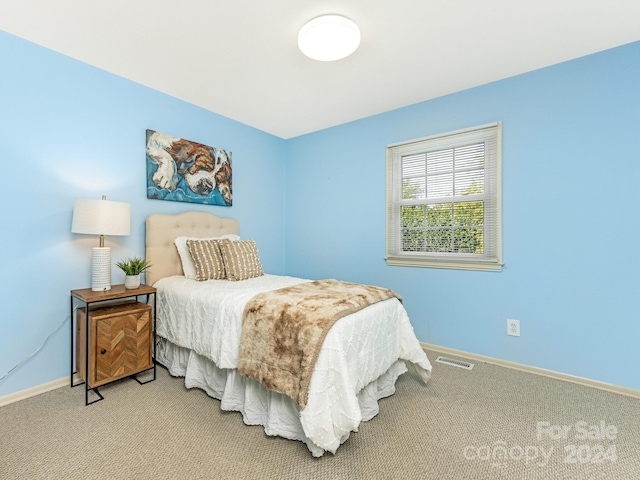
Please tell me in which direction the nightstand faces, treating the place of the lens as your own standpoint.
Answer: facing the viewer and to the right of the viewer

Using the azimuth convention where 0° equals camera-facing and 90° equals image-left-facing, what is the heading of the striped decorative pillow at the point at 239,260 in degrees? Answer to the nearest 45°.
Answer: approximately 315°

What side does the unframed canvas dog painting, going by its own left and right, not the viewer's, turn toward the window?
front

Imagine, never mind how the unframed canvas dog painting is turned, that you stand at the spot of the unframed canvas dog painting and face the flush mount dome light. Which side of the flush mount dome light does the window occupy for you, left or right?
left

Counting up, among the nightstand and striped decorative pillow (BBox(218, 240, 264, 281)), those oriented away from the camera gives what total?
0

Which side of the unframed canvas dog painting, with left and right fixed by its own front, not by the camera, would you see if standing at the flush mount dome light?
front

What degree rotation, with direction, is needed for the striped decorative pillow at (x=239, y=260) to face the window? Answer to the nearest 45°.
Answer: approximately 45° to its left

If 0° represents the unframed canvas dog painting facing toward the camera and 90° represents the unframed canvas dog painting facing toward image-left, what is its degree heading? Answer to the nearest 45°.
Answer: approximately 315°
